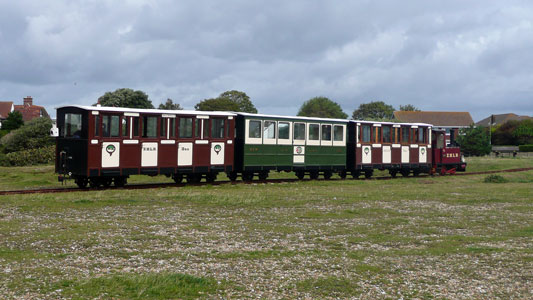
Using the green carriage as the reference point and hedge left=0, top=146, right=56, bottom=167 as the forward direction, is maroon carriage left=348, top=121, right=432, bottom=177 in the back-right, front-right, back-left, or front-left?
back-right

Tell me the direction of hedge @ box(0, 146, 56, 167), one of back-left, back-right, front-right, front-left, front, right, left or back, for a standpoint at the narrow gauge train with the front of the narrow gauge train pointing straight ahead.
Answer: left

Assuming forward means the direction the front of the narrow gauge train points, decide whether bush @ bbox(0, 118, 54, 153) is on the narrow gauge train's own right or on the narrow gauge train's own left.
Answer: on the narrow gauge train's own left

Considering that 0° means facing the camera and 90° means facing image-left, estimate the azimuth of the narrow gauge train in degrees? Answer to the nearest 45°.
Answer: approximately 225°
